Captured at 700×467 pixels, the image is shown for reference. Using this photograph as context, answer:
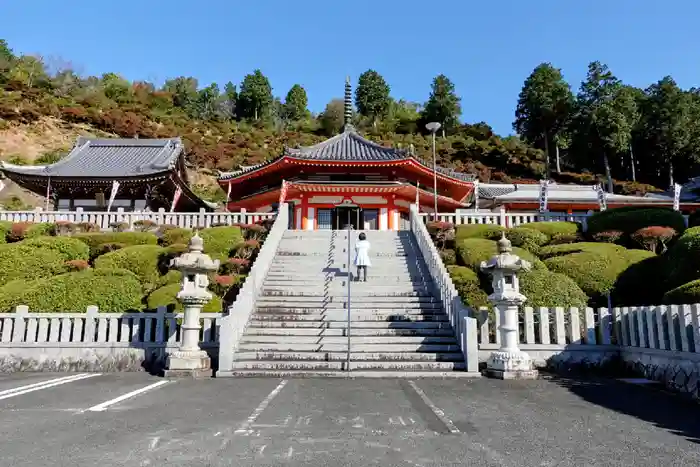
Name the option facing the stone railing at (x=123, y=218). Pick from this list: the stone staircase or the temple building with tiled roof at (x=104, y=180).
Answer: the temple building with tiled roof

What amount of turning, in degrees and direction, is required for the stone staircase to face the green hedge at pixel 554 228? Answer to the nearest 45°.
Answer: approximately 135° to its left

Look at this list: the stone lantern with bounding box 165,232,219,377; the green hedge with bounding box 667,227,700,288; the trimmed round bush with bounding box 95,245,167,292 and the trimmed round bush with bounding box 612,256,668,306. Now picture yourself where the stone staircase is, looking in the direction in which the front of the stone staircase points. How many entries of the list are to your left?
2

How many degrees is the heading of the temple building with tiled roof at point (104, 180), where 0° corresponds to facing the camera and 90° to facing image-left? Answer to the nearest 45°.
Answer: approximately 0°

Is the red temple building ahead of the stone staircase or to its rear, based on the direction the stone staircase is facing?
to the rear

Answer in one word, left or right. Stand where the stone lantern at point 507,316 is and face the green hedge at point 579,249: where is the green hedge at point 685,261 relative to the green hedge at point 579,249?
right

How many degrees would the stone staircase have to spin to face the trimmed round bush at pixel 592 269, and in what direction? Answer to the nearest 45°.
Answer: approximately 90° to its left

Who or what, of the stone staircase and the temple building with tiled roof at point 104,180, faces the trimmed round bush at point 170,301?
the temple building with tiled roof

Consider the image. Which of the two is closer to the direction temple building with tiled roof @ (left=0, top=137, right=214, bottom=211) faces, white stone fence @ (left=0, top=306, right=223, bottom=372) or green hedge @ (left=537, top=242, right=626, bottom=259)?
the white stone fence

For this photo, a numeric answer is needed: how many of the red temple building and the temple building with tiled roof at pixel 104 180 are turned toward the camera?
2

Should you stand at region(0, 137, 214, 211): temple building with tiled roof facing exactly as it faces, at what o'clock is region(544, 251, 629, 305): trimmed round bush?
The trimmed round bush is roughly at 11 o'clock from the temple building with tiled roof.

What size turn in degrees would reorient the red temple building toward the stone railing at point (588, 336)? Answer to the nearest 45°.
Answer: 0° — it already faces it

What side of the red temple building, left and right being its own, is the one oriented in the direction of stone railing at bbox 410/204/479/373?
front
